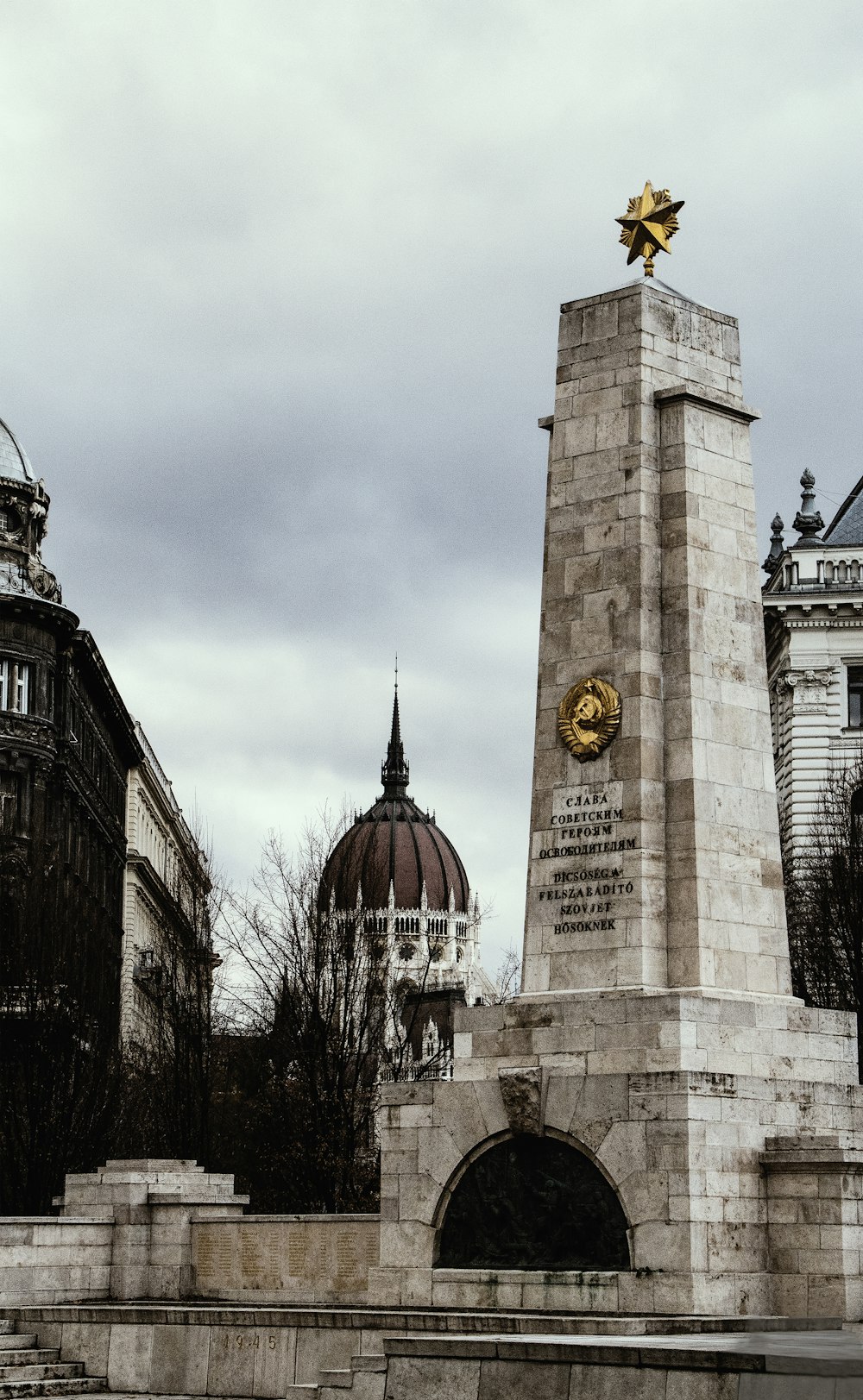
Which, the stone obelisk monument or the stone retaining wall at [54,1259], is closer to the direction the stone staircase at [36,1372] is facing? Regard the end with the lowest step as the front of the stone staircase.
the stone obelisk monument

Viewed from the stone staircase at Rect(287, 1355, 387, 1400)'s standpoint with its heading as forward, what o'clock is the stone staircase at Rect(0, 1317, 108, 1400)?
the stone staircase at Rect(0, 1317, 108, 1400) is roughly at 12 o'clock from the stone staircase at Rect(287, 1355, 387, 1400).

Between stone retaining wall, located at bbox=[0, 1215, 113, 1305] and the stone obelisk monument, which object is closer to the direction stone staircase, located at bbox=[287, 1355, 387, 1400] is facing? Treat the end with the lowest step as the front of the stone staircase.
the stone retaining wall

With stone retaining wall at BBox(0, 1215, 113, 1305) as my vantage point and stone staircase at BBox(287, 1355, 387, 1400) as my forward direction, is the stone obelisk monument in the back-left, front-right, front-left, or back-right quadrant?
front-left

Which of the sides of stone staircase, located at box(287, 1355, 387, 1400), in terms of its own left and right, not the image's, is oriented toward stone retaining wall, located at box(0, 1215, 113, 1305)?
front

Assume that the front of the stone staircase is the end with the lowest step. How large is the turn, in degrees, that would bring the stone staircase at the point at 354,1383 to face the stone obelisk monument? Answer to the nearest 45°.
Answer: approximately 135° to its right
